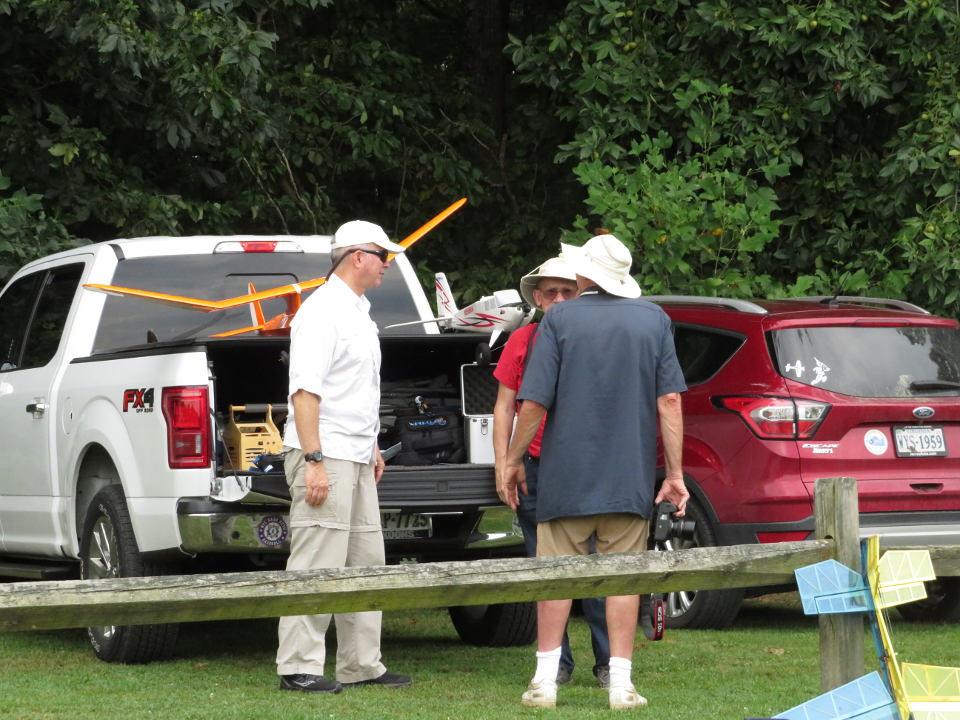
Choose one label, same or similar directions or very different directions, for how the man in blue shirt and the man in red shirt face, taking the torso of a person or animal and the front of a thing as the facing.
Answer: very different directions

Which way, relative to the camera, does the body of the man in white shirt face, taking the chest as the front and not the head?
to the viewer's right

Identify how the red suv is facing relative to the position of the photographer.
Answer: facing away from the viewer and to the left of the viewer

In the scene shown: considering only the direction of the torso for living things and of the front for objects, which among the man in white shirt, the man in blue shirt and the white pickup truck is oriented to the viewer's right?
the man in white shirt

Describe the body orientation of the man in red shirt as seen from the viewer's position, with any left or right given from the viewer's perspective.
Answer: facing the viewer

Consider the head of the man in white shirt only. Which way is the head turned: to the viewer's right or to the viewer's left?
to the viewer's right

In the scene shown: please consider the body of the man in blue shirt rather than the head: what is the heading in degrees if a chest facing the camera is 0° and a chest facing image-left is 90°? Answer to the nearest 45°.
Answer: approximately 180°

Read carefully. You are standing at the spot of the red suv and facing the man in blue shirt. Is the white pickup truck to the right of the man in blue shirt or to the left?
right

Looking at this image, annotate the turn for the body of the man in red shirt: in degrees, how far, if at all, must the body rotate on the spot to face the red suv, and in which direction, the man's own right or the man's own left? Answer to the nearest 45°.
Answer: approximately 135° to the man's own left

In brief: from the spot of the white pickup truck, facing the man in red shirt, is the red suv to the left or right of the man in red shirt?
left

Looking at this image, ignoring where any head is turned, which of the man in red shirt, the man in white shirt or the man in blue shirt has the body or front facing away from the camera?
the man in blue shirt
